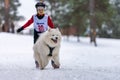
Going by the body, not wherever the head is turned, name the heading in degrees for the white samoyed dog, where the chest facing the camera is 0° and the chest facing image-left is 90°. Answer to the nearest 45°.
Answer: approximately 315°
